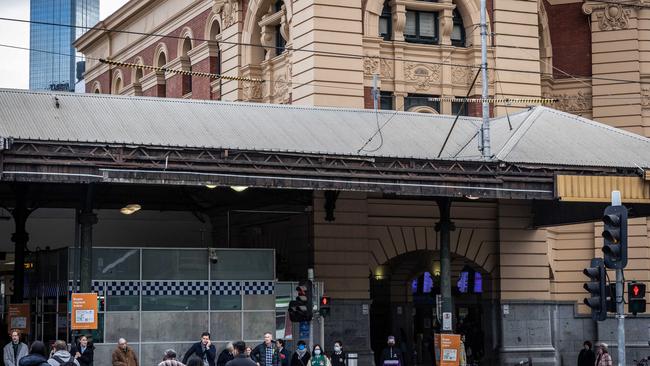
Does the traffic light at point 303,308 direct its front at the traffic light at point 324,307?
no

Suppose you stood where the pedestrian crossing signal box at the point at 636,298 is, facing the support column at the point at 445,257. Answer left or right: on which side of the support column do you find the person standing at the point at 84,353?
left

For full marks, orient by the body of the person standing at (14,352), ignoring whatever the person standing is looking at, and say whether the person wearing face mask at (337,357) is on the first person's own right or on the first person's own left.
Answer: on the first person's own left

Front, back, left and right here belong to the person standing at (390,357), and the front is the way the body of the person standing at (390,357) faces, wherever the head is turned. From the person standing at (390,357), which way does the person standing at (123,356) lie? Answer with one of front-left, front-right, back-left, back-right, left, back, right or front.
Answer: front-right

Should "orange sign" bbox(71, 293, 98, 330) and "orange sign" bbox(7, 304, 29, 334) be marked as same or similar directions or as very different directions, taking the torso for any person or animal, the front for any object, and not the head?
same or similar directions

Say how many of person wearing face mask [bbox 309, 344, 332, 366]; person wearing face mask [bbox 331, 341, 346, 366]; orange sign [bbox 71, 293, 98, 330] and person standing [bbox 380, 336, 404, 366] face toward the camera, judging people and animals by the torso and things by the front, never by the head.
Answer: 4

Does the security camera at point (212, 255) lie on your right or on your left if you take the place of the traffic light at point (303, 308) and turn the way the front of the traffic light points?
on your right

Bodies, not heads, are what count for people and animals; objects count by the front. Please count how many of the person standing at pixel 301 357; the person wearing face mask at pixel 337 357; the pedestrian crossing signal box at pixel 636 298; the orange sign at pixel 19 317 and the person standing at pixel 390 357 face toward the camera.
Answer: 5

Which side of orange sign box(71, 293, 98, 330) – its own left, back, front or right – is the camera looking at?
front

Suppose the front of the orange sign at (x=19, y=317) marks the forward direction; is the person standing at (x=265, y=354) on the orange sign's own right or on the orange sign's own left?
on the orange sign's own left

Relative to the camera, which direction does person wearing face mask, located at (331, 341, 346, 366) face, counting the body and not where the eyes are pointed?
toward the camera

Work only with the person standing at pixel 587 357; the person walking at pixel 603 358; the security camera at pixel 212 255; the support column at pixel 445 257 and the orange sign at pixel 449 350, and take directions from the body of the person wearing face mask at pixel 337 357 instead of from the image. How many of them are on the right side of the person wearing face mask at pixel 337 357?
1

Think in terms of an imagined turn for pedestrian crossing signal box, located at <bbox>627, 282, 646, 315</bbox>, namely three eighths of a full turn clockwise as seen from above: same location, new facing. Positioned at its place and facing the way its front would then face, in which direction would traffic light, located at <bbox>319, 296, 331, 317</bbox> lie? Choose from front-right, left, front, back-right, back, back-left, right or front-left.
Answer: front

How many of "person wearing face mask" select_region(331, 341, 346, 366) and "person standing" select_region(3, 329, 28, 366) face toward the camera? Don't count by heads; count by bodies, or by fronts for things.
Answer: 2

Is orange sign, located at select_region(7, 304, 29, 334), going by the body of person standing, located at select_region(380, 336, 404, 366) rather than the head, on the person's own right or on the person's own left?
on the person's own right

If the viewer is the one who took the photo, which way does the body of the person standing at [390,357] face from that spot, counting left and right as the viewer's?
facing the viewer

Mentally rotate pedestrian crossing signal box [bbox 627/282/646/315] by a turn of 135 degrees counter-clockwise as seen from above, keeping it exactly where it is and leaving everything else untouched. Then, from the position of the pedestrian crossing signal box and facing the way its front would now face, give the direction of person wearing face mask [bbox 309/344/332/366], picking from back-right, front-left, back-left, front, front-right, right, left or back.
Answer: left

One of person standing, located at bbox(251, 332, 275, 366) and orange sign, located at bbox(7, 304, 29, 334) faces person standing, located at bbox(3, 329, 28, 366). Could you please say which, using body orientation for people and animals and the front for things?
the orange sign
